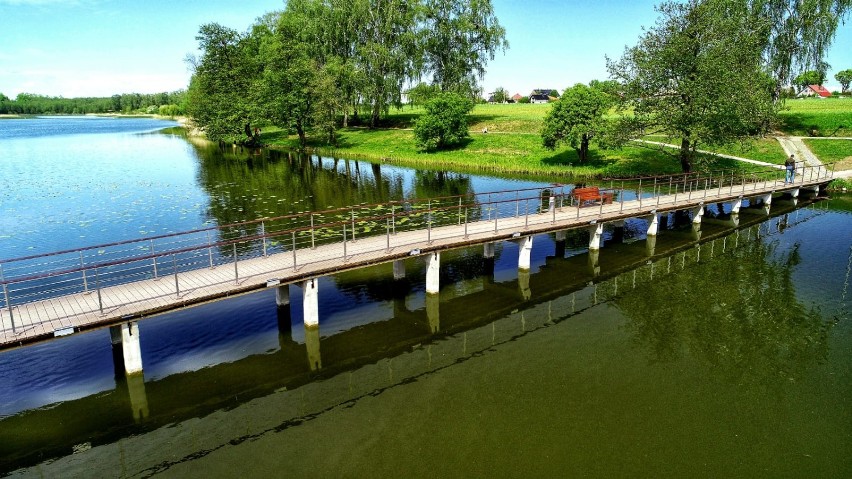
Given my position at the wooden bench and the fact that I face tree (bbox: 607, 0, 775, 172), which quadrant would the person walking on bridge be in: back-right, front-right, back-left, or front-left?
front-right

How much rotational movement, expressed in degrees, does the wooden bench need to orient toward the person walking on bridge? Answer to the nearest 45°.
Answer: approximately 90° to its left

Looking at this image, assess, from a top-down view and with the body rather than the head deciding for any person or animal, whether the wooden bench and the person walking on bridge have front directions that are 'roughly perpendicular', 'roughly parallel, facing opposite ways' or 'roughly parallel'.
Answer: roughly perpendicular

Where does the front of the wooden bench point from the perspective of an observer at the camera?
facing the viewer and to the right of the viewer

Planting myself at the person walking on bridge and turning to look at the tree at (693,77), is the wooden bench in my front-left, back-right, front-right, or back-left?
front-left

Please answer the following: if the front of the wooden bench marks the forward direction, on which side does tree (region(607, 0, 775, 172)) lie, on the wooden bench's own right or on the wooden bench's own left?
on the wooden bench's own left
